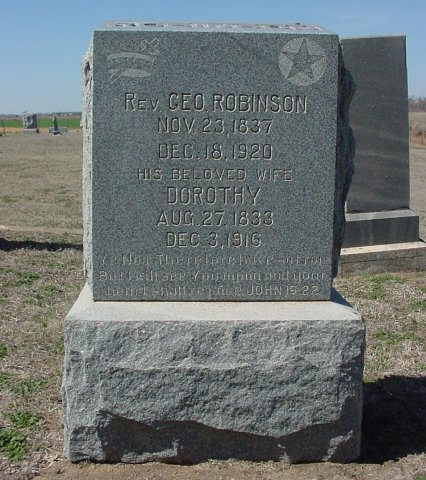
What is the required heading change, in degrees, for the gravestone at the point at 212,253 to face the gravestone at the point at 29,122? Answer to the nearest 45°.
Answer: approximately 180°

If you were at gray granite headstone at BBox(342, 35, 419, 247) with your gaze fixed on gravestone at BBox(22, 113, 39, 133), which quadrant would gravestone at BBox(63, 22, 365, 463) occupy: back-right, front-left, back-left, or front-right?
back-left

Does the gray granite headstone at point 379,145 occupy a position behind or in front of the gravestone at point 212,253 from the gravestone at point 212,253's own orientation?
behind

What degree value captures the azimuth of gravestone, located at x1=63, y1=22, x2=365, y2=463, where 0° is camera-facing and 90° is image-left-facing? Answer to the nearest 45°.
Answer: approximately 0°

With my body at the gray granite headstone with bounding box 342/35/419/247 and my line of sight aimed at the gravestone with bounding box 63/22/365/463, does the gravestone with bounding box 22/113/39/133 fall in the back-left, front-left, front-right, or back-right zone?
back-right
